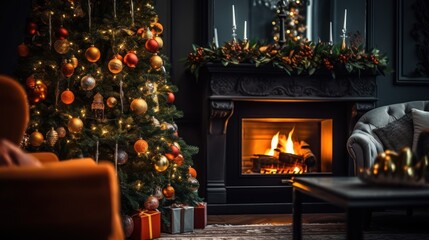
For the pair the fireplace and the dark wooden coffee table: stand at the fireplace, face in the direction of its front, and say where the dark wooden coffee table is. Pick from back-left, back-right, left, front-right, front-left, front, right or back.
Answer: front

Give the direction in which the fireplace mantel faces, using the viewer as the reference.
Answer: facing the viewer

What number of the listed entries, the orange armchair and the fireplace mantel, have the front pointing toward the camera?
1

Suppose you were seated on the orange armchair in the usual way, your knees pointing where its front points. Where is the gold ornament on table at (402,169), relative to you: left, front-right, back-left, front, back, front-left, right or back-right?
front

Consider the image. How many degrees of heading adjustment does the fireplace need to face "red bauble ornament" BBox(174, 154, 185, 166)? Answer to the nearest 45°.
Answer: approximately 45° to its right

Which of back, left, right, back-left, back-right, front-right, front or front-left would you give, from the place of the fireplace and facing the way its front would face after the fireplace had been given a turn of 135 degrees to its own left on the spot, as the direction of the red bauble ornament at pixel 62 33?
back

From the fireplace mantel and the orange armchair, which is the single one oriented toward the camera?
the fireplace mantel

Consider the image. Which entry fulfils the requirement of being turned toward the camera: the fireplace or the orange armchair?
the fireplace

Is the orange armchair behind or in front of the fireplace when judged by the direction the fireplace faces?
in front

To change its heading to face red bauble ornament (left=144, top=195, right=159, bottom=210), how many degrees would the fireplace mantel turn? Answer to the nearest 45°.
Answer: approximately 45° to its right
